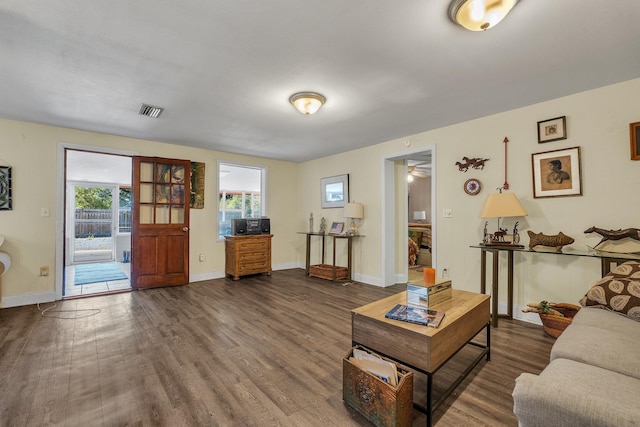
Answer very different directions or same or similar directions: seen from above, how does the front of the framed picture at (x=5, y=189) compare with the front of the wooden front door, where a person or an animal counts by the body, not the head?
same or similar directions

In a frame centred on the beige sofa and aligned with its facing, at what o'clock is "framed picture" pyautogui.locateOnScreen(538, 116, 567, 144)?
The framed picture is roughly at 3 o'clock from the beige sofa.

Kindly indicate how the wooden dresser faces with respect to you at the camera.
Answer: facing the viewer and to the right of the viewer

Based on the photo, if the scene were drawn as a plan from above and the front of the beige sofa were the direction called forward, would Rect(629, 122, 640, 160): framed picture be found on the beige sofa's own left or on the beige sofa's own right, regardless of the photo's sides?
on the beige sofa's own right

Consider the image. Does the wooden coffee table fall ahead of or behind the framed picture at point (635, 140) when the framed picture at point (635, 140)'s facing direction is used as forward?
ahead

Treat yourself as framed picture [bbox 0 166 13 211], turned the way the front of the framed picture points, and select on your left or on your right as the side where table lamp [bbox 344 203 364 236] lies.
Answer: on your left

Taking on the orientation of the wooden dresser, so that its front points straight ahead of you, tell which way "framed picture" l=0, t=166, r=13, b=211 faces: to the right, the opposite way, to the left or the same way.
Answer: the same way

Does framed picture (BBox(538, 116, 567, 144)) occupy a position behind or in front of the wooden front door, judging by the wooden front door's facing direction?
in front

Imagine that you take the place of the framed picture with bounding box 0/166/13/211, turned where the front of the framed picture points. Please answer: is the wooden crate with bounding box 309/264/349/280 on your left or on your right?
on your left

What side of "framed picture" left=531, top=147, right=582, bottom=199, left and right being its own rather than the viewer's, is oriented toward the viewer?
front

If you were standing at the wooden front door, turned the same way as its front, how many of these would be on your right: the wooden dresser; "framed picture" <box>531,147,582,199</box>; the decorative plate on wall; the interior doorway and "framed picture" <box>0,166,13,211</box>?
1

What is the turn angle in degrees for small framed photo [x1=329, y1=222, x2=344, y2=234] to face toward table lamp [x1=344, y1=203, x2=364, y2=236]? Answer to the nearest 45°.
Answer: approximately 90° to its left

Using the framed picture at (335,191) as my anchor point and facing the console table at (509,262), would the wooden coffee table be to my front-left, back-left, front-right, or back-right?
front-right

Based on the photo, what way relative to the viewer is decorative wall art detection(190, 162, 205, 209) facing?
toward the camera

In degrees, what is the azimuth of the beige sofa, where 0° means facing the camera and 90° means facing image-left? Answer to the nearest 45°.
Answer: approximately 90°
